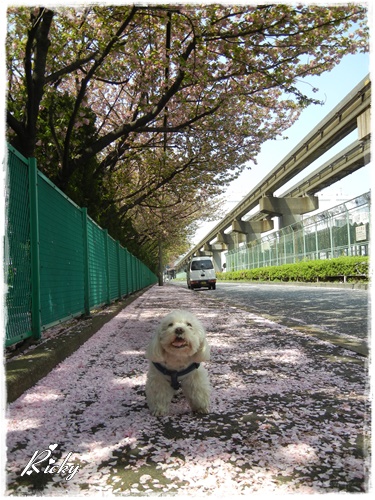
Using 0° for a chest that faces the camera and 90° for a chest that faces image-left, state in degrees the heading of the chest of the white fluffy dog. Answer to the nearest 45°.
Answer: approximately 0°

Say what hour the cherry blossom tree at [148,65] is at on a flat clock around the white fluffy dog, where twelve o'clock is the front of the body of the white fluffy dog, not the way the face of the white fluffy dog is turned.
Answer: The cherry blossom tree is roughly at 6 o'clock from the white fluffy dog.

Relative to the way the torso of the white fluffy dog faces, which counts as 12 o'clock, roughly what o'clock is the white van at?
The white van is roughly at 6 o'clock from the white fluffy dog.
